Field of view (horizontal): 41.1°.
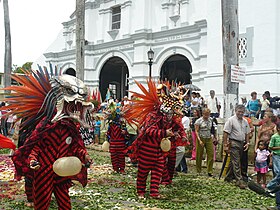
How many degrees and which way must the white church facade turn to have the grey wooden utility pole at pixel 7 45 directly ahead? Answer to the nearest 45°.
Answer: approximately 45° to its right

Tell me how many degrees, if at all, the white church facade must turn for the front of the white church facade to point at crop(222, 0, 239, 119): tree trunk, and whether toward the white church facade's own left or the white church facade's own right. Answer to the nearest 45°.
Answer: approximately 45° to the white church facade's own left

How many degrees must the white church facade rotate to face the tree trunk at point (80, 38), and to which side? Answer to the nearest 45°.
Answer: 0° — it already faces it

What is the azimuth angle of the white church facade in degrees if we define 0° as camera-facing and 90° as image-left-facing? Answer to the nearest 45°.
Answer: approximately 45°

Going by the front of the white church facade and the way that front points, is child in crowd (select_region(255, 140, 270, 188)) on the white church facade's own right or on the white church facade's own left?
on the white church facade's own left
